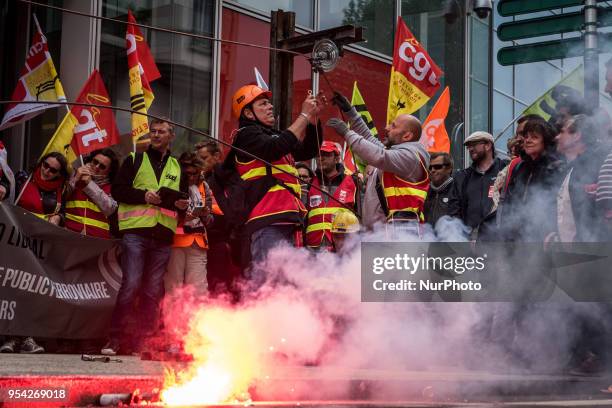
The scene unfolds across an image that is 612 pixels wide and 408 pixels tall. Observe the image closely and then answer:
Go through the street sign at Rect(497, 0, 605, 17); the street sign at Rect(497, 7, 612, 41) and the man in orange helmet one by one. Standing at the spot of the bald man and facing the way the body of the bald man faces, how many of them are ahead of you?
1

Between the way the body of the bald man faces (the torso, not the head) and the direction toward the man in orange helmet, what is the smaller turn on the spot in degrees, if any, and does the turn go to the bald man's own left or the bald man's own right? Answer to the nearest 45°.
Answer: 0° — they already face them

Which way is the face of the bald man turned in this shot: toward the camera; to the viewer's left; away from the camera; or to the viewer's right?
to the viewer's left

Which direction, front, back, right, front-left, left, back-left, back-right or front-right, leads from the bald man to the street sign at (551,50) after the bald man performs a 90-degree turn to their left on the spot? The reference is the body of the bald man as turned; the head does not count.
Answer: back-left

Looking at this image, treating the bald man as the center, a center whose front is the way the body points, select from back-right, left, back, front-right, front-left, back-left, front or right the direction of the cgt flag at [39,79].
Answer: front-right

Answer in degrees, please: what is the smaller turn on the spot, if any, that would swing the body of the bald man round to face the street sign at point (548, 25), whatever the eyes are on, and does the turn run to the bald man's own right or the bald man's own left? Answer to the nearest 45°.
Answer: approximately 135° to the bald man's own right

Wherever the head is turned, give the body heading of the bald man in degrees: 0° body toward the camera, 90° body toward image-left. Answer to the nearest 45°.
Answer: approximately 90°

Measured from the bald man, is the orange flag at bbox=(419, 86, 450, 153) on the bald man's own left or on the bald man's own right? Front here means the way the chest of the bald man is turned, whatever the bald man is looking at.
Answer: on the bald man's own right

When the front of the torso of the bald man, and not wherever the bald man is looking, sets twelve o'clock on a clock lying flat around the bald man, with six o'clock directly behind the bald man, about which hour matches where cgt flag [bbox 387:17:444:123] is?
The cgt flag is roughly at 3 o'clock from the bald man.

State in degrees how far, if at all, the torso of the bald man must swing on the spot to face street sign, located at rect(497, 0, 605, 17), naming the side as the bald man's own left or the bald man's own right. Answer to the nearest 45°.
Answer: approximately 135° to the bald man's own right

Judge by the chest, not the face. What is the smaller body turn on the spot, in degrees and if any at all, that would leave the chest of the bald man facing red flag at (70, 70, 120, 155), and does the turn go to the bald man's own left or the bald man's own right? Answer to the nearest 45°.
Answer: approximately 45° to the bald man's own right
